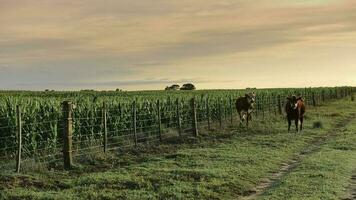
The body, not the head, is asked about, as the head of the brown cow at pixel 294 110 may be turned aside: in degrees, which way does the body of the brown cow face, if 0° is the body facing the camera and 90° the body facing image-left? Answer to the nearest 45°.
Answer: approximately 0°

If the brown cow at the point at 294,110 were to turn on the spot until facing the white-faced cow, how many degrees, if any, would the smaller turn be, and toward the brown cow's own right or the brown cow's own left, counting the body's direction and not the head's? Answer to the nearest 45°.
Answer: approximately 135° to the brown cow's own right
